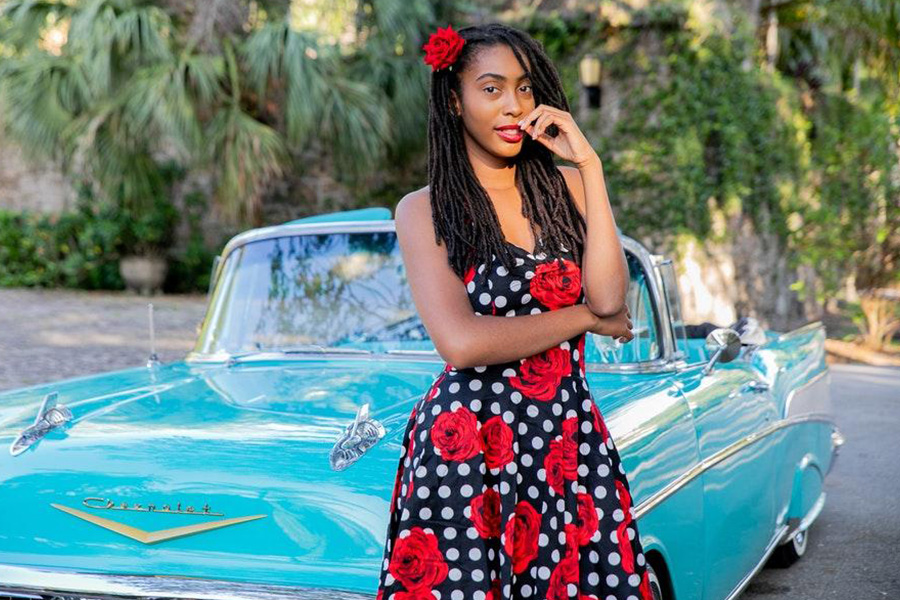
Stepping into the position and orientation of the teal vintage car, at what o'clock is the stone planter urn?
The stone planter urn is roughly at 4 o'clock from the teal vintage car.

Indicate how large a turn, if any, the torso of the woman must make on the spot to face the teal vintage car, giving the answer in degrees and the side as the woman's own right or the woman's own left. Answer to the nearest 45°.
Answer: approximately 180°

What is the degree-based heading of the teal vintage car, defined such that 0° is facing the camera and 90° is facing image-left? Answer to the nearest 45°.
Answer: approximately 45°

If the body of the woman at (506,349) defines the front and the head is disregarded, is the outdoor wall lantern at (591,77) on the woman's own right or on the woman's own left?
on the woman's own left

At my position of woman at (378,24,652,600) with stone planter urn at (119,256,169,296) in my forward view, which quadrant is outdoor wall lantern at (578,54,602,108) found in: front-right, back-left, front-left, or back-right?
front-right

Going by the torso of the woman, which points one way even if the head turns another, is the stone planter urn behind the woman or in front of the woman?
behind

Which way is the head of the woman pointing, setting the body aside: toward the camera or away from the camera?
toward the camera

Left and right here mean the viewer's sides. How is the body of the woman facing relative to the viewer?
facing the viewer and to the right of the viewer

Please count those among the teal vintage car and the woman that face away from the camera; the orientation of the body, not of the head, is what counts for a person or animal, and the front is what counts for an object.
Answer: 0

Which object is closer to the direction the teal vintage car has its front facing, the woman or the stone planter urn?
the woman

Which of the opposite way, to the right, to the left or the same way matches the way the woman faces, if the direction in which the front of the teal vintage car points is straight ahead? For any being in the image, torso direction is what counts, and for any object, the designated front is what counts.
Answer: to the left

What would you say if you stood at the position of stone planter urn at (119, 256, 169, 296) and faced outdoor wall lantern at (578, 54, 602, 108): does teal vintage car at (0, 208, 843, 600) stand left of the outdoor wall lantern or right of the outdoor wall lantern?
right
